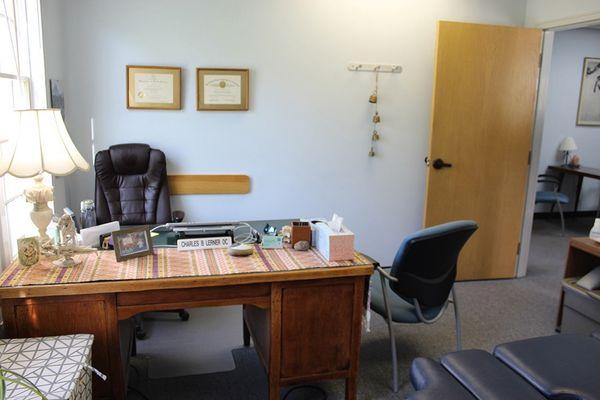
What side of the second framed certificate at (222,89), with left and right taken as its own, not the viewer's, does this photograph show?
front

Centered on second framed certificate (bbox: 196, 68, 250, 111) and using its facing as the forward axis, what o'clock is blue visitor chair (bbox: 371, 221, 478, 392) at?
The blue visitor chair is roughly at 11 o'clock from the second framed certificate.

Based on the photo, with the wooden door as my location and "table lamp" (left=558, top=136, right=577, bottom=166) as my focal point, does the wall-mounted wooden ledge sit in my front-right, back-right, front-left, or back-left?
back-left

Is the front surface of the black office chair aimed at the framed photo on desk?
yes

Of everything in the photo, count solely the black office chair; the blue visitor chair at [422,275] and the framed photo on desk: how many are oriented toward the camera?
2

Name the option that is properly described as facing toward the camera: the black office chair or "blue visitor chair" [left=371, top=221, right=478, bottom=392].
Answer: the black office chair

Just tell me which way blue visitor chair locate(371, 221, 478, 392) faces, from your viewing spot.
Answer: facing away from the viewer and to the left of the viewer

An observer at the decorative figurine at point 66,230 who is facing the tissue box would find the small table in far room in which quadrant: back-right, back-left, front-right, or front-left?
front-left

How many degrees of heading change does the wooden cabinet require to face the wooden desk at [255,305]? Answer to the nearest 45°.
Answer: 0° — it already faces it

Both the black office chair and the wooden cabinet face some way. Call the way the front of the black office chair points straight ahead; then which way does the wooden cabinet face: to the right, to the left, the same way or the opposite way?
to the right

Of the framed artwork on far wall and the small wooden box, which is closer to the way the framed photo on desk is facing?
the small wooden box

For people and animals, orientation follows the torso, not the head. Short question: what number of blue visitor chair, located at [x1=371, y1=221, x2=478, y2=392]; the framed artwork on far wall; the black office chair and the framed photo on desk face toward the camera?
3

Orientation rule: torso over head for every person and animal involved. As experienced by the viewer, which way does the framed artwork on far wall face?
facing the viewer

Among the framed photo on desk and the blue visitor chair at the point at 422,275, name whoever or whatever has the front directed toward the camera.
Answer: the framed photo on desk

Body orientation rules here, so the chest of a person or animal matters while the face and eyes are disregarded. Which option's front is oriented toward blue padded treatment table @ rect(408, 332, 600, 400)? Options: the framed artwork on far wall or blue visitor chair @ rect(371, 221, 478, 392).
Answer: the framed artwork on far wall

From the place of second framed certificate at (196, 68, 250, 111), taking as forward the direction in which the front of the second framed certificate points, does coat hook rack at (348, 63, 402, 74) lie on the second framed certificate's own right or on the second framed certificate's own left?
on the second framed certificate's own left

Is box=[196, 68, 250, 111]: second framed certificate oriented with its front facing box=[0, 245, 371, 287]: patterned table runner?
yes

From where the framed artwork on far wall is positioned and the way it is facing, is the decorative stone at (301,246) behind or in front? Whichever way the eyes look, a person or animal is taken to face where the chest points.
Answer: in front

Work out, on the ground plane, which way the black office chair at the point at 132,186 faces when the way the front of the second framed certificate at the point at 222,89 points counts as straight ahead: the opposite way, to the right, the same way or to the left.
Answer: the same way
